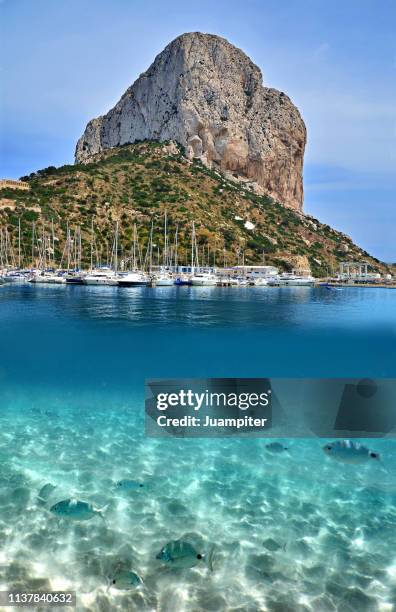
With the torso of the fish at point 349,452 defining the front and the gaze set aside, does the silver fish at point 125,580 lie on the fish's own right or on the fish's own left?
on the fish's own left

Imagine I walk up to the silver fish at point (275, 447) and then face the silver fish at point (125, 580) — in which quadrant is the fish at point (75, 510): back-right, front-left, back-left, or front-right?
front-right

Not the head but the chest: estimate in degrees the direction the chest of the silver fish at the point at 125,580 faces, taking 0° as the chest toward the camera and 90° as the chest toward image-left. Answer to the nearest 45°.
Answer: approximately 90°

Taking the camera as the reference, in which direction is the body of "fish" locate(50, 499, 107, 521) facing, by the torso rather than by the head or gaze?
to the viewer's left

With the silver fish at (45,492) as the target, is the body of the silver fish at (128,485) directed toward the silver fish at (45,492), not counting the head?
yes

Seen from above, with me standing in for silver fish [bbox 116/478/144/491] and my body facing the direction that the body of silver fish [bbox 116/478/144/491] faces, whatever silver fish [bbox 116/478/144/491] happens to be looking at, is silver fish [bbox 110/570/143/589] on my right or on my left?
on my left

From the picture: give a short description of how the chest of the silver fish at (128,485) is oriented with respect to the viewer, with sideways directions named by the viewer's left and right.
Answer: facing to the left of the viewer

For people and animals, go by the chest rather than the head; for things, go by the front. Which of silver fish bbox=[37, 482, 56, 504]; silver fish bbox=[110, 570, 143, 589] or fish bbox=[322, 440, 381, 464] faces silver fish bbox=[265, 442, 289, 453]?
the fish

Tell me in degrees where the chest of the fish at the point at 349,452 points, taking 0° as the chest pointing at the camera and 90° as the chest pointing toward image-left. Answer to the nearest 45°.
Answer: approximately 90°
